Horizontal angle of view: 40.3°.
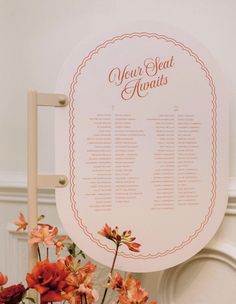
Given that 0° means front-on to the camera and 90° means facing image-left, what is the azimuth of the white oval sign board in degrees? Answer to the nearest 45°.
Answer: approximately 0°
